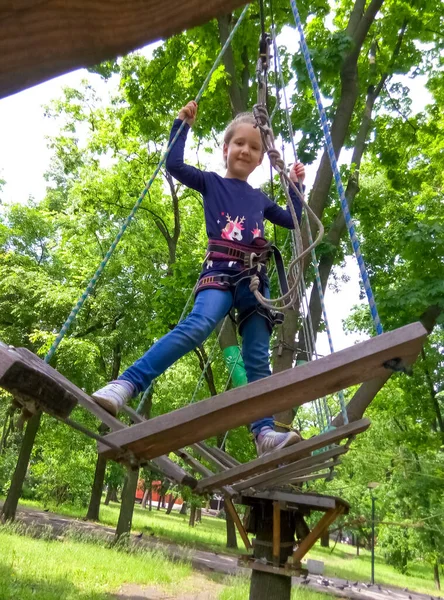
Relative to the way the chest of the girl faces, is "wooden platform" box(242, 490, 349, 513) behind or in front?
behind

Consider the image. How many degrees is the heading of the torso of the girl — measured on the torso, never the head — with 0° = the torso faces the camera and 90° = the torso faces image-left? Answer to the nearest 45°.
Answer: approximately 0°

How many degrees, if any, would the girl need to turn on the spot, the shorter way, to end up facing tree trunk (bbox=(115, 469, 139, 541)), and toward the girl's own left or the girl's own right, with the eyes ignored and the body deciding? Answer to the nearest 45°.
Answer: approximately 180°

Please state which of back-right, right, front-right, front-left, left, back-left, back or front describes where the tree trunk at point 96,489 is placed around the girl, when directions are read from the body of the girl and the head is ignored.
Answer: back

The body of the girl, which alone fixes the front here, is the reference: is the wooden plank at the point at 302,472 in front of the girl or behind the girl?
behind

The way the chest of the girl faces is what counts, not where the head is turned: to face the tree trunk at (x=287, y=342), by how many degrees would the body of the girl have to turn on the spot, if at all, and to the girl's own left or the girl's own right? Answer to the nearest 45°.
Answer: approximately 180°

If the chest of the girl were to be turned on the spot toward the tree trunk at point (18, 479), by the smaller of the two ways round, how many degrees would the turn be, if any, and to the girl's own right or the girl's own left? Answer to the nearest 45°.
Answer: approximately 180°
